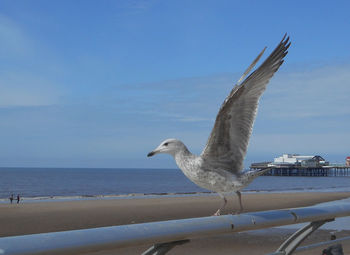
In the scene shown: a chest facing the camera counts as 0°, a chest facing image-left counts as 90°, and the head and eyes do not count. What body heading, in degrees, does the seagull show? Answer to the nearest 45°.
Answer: approximately 90°
